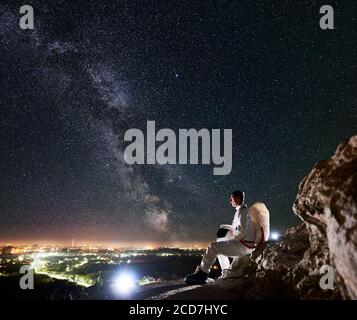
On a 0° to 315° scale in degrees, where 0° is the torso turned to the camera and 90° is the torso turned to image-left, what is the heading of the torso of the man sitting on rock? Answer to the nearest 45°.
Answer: approximately 90°
